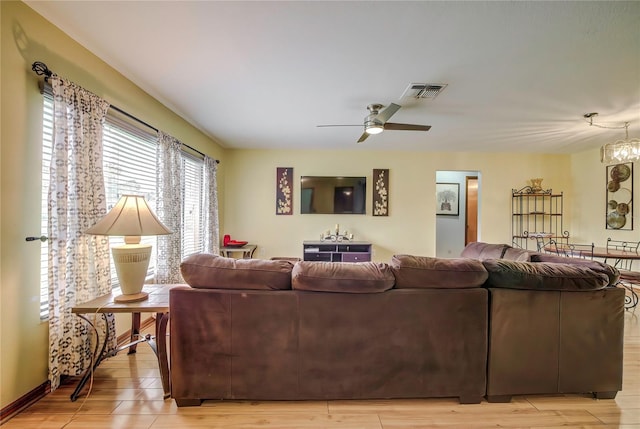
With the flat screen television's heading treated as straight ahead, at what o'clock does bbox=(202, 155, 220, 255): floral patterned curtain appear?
The floral patterned curtain is roughly at 2 o'clock from the flat screen television.

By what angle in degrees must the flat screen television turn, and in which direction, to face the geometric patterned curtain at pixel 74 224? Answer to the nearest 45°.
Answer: approximately 45° to its right

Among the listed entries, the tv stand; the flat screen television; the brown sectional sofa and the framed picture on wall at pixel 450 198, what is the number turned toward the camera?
3

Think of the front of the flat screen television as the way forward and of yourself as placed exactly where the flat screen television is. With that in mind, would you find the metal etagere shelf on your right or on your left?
on your left

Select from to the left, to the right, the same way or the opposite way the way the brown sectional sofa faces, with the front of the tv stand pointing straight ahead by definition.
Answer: the opposite way

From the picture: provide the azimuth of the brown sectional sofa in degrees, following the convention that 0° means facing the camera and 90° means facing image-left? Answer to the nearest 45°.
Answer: approximately 180°

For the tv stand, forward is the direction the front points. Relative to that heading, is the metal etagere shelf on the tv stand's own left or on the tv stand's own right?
on the tv stand's own left
